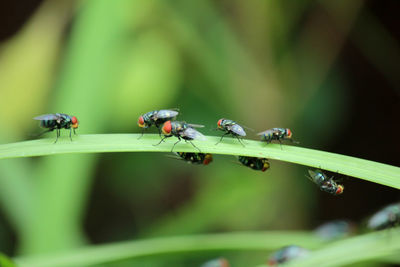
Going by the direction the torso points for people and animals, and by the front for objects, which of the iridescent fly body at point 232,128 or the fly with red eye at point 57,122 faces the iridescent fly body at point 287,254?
the fly with red eye

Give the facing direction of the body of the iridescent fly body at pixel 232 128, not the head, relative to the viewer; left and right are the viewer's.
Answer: facing to the left of the viewer

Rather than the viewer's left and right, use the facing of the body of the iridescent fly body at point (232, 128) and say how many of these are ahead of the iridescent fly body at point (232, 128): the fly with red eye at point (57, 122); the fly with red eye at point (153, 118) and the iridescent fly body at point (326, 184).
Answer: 2

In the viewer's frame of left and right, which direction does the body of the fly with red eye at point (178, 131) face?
facing to the left of the viewer

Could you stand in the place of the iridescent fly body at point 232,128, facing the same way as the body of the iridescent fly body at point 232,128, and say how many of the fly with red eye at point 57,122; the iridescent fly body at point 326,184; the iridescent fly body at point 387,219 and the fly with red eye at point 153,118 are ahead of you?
2

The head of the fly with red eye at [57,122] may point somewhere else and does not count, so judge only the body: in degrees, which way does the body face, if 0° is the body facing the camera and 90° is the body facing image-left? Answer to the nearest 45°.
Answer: approximately 270°

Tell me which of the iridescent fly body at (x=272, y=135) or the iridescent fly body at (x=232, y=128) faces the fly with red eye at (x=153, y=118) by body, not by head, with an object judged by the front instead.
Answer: the iridescent fly body at (x=232, y=128)

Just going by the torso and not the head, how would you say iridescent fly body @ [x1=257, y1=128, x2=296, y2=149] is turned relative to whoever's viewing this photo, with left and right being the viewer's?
facing to the right of the viewer

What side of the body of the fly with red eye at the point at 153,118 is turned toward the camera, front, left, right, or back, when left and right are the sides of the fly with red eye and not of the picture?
left

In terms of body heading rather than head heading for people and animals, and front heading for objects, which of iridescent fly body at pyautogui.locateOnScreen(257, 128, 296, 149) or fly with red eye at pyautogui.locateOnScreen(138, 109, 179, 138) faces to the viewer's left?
the fly with red eye
